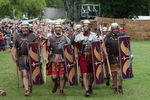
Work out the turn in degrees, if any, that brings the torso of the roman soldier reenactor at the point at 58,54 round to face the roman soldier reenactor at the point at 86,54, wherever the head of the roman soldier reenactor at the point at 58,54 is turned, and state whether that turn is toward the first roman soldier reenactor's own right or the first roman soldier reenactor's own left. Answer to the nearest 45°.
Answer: approximately 90° to the first roman soldier reenactor's own left

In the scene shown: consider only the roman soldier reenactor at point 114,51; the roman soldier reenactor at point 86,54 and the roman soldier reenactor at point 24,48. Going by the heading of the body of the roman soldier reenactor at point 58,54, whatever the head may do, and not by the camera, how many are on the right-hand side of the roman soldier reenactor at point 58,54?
1

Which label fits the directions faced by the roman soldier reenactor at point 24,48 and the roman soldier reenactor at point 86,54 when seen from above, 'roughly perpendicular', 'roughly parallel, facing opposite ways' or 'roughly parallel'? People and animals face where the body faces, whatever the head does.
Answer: roughly parallel

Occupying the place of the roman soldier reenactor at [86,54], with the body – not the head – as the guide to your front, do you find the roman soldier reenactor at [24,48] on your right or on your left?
on your right

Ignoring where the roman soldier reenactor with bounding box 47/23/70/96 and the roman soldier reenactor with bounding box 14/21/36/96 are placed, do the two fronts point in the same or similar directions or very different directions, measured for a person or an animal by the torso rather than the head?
same or similar directions

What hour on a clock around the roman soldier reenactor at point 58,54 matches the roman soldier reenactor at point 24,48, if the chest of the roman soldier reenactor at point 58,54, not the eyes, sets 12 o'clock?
the roman soldier reenactor at point 24,48 is roughly at 3 o'clock from the roman soldier reenactor at point 58,54.

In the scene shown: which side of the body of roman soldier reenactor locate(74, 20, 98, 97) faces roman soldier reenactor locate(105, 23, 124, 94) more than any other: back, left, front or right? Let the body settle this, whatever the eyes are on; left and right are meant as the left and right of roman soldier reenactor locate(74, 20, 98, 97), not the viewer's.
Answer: left

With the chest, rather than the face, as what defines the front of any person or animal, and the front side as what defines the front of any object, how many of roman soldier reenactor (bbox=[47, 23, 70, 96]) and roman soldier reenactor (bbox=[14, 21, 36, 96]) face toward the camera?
2

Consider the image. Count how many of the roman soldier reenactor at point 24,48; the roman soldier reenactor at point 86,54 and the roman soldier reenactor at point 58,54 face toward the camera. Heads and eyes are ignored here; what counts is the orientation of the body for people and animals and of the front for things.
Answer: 3

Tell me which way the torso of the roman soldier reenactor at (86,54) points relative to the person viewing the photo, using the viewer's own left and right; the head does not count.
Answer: facing the viewer

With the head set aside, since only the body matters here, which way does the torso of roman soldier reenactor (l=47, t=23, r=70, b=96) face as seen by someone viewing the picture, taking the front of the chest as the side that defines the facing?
toward the camera

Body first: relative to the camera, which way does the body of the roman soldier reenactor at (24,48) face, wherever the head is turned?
toward the camera
